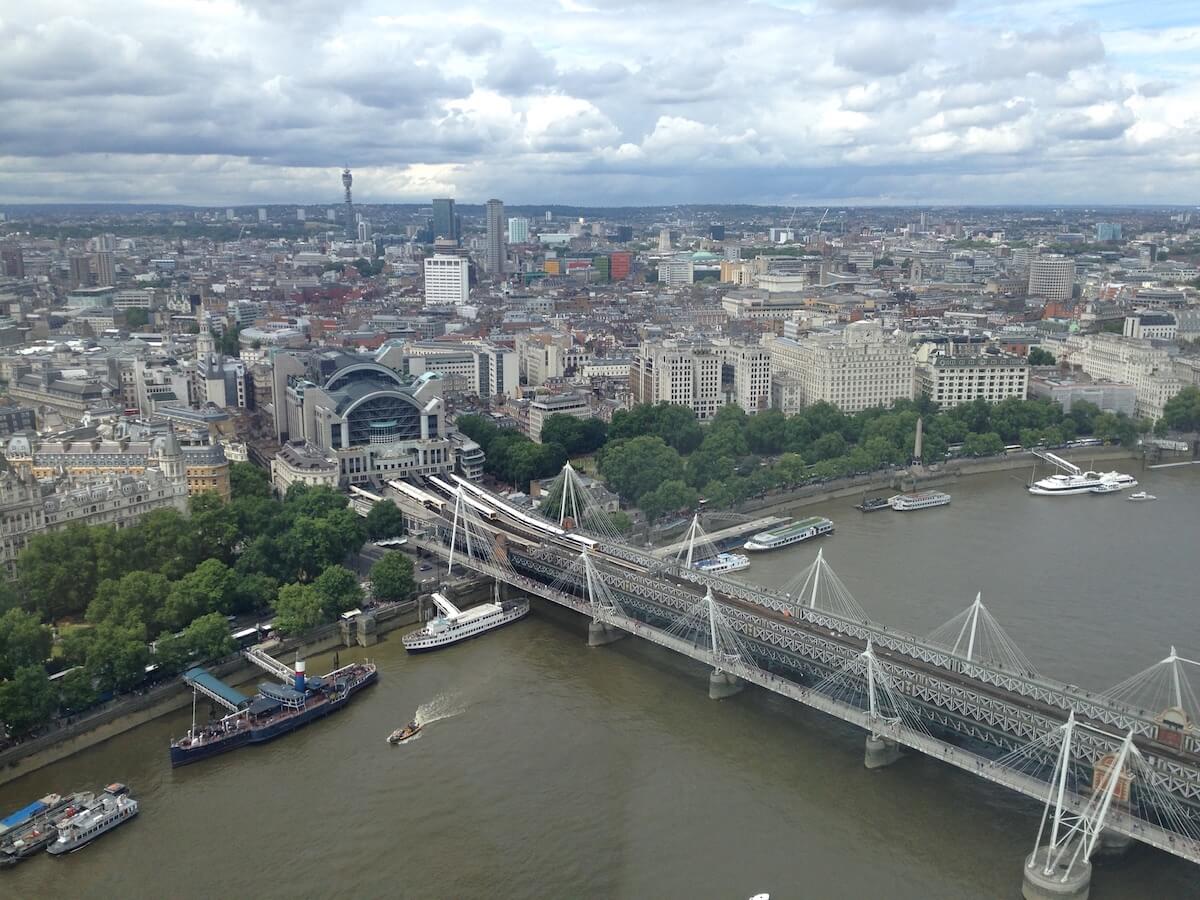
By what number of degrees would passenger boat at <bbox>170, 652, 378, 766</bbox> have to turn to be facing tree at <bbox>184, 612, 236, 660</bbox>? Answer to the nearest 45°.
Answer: approximately 90° to its right

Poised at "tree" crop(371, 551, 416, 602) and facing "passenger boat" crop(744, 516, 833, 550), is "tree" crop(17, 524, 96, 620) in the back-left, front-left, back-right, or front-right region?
back-left

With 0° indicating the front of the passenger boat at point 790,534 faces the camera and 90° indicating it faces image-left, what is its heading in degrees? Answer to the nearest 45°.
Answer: approximately 45°

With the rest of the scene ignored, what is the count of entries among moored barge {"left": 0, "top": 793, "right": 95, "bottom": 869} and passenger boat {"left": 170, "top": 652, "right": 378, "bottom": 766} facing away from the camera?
0

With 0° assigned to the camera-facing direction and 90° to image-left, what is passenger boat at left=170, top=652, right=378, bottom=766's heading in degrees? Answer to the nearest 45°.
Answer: approximately 45°

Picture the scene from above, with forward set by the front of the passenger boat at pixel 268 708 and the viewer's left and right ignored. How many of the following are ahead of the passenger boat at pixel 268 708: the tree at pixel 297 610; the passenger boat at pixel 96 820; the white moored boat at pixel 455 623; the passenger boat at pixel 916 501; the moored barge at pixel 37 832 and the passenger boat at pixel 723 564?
2
